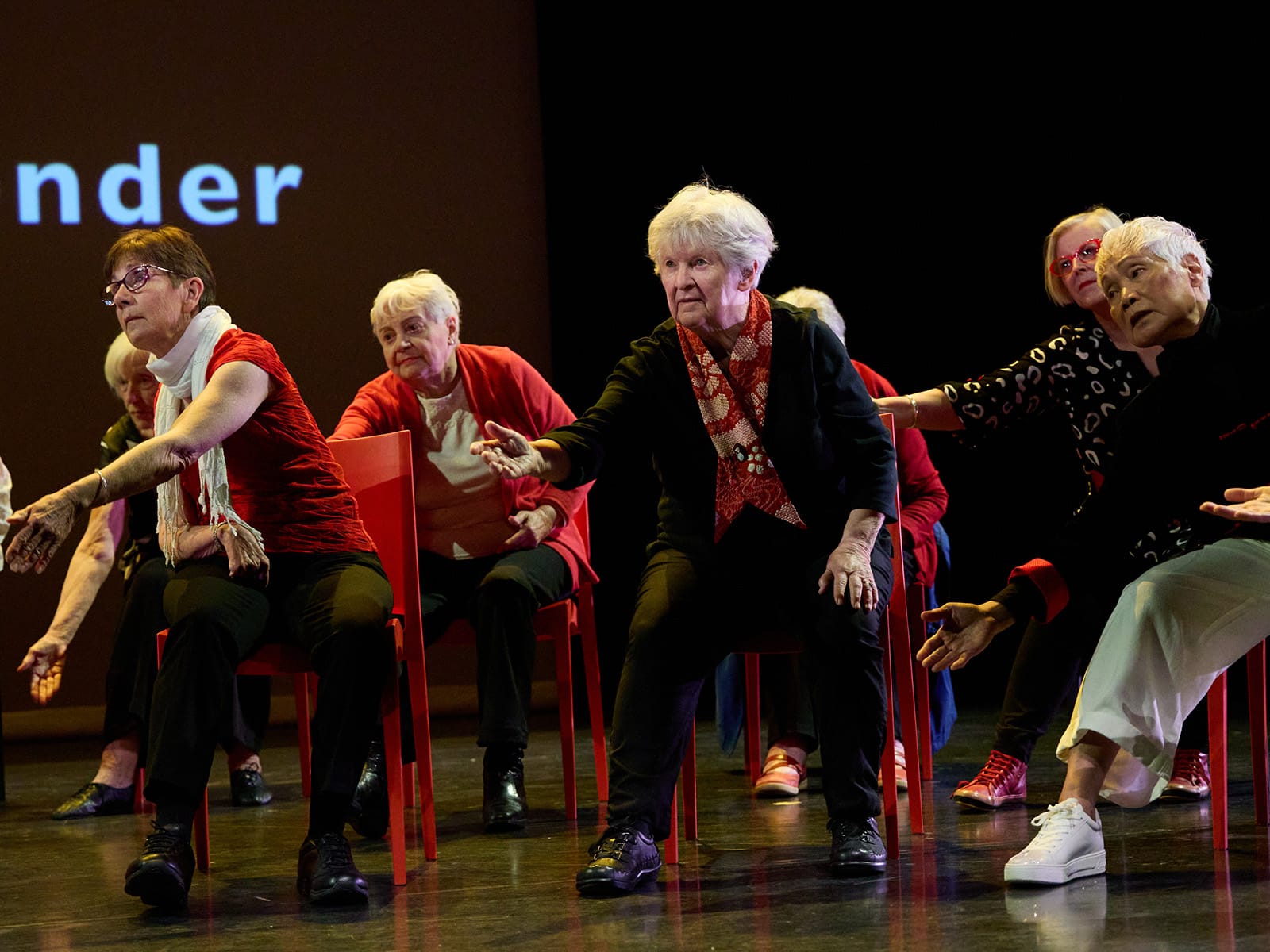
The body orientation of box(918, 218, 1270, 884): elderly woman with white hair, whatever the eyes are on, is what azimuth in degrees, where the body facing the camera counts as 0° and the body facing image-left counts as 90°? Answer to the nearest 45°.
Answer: approximately 45°

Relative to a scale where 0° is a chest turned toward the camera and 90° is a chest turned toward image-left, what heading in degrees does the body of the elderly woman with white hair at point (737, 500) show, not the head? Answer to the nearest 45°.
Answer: approximately 45°

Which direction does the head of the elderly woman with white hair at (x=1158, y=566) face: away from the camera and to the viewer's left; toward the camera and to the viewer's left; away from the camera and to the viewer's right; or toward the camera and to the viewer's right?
toward the camera and to the viewer's left

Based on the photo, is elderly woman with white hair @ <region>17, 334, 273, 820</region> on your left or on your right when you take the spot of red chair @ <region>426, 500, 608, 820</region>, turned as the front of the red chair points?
on your right

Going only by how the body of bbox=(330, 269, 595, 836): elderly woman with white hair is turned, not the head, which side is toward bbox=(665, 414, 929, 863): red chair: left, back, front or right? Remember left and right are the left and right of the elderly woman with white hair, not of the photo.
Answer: left

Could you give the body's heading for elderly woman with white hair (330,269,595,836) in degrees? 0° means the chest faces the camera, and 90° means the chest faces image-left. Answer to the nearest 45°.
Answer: approximately 45°

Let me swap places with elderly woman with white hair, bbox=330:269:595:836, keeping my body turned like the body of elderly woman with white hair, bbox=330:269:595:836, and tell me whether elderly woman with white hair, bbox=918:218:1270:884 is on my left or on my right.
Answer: on my left

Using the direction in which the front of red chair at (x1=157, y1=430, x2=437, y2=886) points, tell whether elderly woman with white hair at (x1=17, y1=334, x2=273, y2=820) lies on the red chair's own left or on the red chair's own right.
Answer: on the red chair's own right

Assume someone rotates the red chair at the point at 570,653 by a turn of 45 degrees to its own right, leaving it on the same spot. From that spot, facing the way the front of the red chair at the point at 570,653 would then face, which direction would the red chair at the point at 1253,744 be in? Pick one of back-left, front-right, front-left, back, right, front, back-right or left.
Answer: back-left
